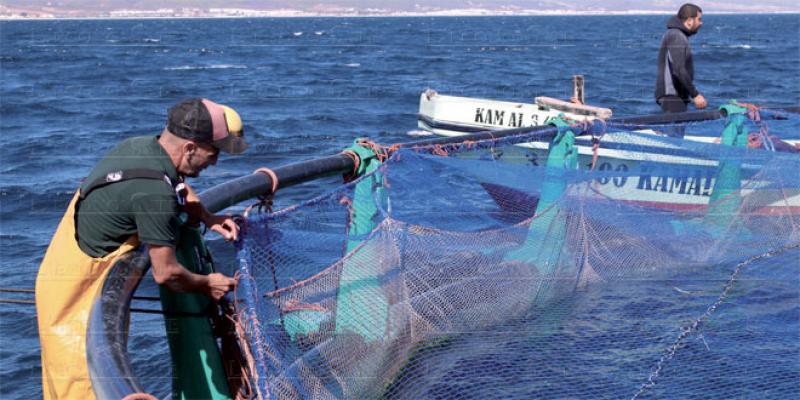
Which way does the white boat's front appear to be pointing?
to the viewer's left

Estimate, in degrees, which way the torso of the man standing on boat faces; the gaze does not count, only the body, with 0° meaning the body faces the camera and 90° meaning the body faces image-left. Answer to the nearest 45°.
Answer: approximately 270°

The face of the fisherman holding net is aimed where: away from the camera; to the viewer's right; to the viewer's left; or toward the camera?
to the viewer's right

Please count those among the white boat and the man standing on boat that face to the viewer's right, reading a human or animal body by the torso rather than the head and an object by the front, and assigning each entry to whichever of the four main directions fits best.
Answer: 1

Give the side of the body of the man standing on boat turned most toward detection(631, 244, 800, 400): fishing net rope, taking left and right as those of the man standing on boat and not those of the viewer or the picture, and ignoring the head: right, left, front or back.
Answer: right

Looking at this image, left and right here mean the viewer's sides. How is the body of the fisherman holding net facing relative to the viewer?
facing to the right of the viewer

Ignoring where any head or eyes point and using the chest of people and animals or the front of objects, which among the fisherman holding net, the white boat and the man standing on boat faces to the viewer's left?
the white boat

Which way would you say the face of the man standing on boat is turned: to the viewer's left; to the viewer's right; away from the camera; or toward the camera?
to the viewer's right

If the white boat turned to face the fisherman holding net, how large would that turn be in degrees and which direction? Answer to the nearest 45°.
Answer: approximately 45° to its left
